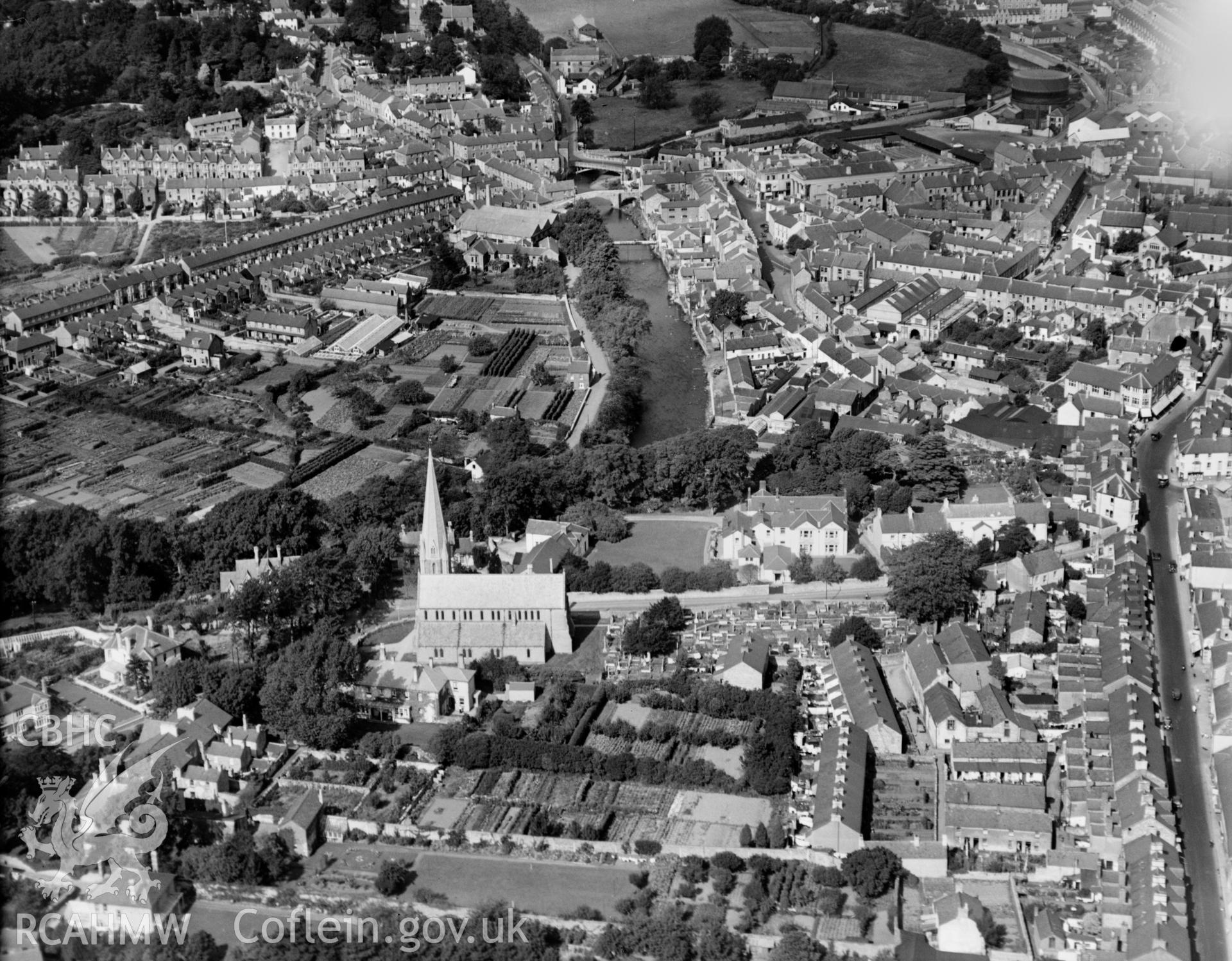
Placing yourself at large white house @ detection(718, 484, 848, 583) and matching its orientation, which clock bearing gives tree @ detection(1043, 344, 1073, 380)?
The tree is roughly at 7 o'clock from the large white house.

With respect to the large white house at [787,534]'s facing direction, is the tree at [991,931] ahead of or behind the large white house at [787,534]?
ahead

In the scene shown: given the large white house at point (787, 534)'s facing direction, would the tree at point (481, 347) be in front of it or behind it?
behind

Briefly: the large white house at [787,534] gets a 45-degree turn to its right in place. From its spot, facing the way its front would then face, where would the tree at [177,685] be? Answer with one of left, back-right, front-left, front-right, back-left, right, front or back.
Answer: front

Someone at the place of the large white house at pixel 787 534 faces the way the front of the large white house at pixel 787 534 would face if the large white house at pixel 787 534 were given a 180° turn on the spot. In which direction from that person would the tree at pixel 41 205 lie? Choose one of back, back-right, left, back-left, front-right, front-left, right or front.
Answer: front-left

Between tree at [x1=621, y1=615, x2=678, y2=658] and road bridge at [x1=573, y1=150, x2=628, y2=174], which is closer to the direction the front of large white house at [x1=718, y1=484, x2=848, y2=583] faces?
the tree

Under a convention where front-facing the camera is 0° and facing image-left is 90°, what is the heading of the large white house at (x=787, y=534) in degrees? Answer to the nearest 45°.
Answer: approximately 0°

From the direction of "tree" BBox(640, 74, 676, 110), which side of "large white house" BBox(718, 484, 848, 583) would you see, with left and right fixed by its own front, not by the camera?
back

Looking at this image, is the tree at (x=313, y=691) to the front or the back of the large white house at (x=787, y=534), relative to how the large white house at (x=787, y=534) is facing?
to the front

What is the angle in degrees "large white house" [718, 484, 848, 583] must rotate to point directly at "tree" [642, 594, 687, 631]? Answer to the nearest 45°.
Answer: approximately 45° to its right

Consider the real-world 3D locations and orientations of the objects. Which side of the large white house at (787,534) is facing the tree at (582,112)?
back

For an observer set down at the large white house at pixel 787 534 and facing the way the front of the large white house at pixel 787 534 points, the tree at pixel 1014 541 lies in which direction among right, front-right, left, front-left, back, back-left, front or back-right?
left

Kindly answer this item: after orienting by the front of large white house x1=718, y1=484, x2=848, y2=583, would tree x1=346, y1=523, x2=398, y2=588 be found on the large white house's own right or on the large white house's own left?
on the large white house's own right

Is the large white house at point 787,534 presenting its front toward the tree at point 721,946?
yes

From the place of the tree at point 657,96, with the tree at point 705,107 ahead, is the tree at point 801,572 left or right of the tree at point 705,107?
right

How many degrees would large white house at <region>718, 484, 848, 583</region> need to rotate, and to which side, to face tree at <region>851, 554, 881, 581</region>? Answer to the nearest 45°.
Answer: approximately 45° to its left

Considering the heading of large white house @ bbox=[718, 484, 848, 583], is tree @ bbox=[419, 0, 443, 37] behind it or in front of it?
behind
